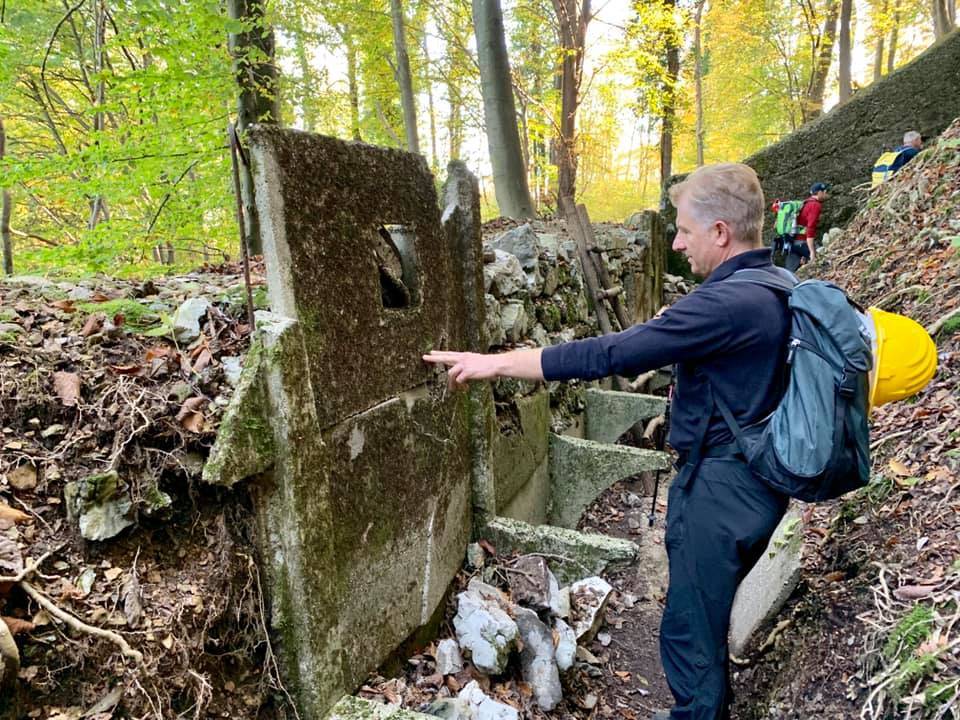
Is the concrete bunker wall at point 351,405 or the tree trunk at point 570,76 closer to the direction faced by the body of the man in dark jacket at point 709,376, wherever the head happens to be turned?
the concrete bunker wall

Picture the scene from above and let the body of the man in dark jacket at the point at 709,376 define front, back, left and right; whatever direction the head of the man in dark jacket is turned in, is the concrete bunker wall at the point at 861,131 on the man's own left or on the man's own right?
on the man's own right

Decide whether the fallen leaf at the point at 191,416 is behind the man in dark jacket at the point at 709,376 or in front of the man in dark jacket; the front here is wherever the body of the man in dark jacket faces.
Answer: in front

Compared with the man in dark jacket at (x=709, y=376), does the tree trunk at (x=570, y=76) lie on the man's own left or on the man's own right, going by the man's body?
on the man's own right

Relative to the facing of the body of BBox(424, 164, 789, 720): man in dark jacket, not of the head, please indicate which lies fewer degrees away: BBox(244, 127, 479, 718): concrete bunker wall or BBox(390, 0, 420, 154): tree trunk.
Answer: the concrete bunker wall

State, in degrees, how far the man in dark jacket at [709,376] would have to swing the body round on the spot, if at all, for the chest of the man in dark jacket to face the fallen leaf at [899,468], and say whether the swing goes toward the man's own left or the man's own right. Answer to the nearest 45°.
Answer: approximately 135° to the man's own right

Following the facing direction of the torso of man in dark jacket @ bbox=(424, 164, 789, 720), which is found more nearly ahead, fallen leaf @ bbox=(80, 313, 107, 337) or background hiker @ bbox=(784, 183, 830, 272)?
the fallen leaf

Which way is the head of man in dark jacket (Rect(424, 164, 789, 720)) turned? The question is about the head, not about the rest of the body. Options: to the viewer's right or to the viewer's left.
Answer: to the viewer's left

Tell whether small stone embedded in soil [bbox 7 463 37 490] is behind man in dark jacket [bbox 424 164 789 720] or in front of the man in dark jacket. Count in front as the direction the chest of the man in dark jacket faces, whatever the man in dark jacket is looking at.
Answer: in front

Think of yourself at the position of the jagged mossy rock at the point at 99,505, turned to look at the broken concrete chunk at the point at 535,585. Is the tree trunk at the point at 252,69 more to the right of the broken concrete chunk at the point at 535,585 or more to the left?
left

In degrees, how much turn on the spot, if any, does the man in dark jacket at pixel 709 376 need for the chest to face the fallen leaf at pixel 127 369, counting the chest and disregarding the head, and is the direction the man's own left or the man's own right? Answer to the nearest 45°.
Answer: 0° — they already face it

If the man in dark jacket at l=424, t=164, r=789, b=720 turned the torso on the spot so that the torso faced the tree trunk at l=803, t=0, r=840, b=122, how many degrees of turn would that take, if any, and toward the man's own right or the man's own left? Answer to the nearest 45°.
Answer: approximately 90° to the man's own right

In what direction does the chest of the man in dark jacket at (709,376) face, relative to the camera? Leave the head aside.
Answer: to the viewer's left
